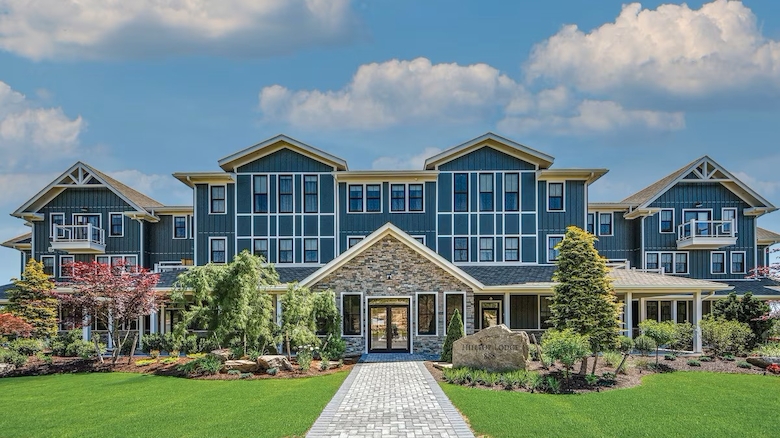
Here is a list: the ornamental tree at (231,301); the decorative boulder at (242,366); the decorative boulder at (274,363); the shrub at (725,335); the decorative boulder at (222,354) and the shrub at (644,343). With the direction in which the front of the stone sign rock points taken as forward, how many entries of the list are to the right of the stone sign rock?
4

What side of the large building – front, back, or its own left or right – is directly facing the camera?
front

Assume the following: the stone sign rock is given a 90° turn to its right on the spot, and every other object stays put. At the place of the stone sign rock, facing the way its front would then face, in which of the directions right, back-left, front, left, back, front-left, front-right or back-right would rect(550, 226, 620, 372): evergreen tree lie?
back

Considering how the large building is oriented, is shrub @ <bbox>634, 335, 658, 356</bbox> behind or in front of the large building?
in front

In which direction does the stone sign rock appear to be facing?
toward the camera

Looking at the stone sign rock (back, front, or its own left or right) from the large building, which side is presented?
back

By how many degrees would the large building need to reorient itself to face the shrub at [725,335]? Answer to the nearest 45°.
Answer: approximately 45° to its left

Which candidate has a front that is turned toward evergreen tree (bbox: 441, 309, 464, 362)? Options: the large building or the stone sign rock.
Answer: the large building

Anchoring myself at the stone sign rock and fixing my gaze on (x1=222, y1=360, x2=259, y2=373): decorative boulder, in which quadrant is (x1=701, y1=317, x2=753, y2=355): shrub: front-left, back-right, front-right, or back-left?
back-right

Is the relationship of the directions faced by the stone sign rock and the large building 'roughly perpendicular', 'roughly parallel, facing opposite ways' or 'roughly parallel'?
roughly parallel

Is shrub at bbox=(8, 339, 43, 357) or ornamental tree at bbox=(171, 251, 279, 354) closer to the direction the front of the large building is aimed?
the ornamental tree

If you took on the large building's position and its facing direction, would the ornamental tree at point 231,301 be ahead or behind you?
ahead

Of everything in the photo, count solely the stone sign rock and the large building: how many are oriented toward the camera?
2
